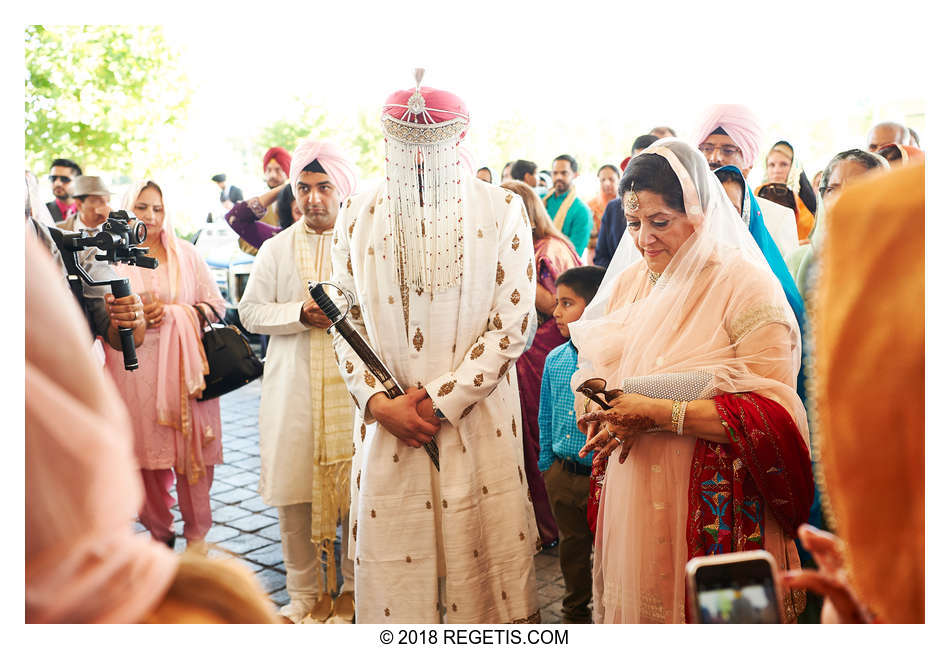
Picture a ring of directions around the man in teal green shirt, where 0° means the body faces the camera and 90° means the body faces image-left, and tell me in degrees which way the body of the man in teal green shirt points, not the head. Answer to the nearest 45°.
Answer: approximately 45°

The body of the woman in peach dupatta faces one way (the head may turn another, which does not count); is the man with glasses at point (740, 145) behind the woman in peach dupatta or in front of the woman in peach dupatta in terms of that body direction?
behind

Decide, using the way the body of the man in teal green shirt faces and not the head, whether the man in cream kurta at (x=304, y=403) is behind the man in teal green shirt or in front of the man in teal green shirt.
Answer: in front

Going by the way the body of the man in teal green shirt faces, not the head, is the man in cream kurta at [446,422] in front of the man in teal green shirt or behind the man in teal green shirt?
in front

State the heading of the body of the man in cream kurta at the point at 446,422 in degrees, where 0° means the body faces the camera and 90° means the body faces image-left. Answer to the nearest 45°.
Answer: approximately 0°

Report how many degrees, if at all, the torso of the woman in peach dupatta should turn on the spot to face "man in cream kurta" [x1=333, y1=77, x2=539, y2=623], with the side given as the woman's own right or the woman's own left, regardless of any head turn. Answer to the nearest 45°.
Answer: approximately 90° to the woman's own right

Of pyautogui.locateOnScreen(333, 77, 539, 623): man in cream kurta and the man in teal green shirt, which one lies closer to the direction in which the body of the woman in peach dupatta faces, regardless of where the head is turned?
the man in cream kurta

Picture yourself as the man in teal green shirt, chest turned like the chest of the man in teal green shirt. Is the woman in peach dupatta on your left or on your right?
on your left

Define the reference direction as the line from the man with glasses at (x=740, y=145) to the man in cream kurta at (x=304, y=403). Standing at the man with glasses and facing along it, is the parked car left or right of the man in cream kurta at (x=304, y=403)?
right

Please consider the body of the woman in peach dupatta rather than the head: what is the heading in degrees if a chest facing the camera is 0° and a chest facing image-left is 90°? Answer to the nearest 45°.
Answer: approximately 45°
